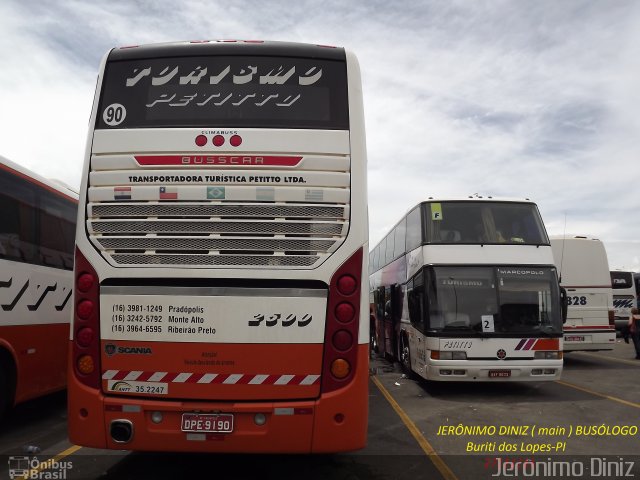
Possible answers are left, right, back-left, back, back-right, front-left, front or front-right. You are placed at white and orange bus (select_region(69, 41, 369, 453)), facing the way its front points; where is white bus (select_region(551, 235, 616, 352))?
front-right

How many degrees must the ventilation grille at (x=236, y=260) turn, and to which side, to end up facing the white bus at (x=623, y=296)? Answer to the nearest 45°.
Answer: approximately 135° to its left

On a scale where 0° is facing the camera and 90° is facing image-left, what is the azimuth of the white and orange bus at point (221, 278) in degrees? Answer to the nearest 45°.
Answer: approximately 180°

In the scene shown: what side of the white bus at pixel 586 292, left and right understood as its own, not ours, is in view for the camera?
back

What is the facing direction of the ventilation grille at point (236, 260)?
toward the camera

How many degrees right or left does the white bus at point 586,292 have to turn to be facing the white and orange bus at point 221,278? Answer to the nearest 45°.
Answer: approximately 180°

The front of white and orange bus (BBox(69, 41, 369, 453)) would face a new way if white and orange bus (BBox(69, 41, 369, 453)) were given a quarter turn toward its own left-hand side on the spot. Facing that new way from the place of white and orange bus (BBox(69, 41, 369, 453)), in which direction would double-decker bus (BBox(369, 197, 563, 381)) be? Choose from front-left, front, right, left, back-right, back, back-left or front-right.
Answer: back-right
